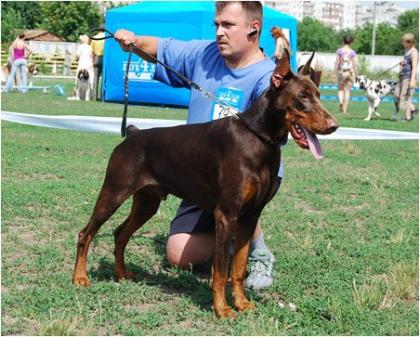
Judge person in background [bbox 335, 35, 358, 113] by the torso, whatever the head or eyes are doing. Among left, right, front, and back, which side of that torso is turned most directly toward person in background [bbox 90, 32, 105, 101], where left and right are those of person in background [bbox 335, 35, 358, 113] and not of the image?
left

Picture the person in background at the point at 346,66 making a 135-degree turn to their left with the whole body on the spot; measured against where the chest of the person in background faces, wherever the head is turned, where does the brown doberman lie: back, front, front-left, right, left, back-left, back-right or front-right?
front-left

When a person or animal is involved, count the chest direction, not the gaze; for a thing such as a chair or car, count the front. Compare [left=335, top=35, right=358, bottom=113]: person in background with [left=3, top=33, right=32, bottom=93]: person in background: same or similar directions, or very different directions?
same or similar directions

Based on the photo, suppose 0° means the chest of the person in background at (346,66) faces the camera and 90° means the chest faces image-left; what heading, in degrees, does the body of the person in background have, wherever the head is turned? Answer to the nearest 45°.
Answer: approximately 180°

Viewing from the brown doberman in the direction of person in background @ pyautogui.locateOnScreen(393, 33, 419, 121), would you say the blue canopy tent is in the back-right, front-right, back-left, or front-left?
front-left
